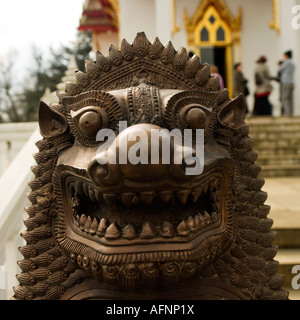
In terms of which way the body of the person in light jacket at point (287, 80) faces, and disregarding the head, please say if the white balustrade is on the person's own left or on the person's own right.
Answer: on the person's own left

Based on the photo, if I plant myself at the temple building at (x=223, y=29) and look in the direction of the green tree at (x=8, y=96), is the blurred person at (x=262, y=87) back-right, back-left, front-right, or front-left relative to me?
back-left

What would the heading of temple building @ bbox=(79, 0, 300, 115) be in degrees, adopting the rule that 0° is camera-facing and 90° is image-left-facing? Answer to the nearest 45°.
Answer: approximately 0°

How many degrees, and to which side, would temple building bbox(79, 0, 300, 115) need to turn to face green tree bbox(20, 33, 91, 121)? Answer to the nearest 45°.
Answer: approximately 135° to its right

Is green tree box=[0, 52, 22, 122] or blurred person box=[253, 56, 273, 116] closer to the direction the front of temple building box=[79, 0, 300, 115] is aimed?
the blurred person

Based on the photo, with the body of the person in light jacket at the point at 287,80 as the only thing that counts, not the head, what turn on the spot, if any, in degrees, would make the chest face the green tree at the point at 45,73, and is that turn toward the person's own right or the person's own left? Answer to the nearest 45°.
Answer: approximately 45° to the person's own right

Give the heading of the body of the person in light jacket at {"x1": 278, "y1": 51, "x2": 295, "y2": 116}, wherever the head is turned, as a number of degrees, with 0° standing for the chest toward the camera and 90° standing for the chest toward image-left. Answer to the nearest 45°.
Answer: approximately 90°

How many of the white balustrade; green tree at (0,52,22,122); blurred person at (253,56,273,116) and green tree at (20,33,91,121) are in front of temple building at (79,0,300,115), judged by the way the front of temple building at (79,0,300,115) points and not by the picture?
2

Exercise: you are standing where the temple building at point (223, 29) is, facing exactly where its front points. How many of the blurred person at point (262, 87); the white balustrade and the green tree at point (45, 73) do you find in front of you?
2

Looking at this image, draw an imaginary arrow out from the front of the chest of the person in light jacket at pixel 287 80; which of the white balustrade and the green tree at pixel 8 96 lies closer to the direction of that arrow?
the green tree
